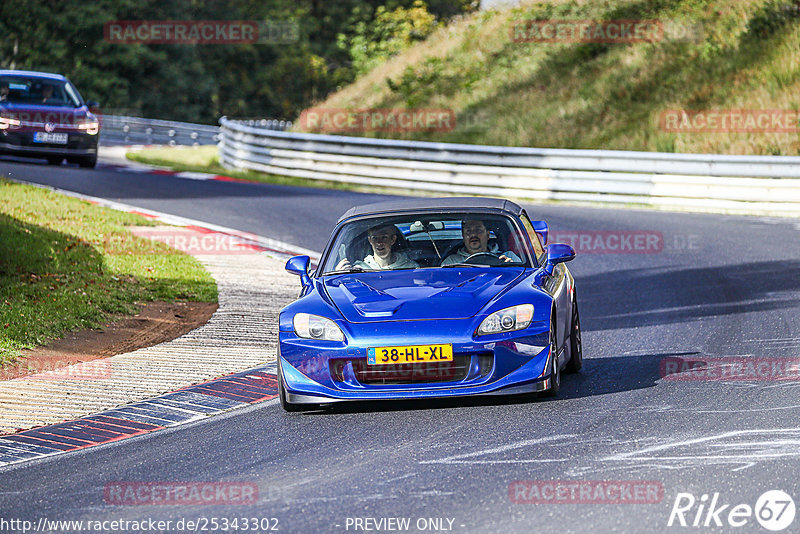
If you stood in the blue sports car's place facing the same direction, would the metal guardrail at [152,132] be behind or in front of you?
behind

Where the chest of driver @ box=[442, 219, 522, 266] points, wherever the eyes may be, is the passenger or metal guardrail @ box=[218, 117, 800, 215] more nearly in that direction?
the passenger

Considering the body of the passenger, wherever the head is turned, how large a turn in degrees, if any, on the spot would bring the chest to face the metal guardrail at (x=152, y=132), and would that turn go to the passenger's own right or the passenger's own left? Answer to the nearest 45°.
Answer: approximately 180°

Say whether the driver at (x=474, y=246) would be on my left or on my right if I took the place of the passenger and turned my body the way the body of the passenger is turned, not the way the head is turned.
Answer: on my left

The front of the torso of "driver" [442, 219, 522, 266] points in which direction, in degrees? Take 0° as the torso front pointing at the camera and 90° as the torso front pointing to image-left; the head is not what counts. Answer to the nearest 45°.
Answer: approximately 0°

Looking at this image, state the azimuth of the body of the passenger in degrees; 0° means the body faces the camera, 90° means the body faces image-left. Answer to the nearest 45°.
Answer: approximately 0°

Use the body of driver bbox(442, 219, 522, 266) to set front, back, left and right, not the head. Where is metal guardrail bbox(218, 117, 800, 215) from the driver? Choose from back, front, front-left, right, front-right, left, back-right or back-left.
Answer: back

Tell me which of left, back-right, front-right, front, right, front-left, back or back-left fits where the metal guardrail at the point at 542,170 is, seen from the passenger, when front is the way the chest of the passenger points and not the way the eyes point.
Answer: back
